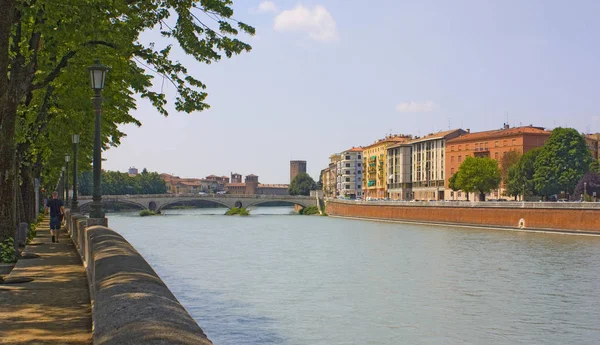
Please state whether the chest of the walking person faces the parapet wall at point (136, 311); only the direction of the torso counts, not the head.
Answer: no

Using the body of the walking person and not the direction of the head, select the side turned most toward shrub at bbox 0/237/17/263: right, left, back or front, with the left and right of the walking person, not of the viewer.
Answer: back

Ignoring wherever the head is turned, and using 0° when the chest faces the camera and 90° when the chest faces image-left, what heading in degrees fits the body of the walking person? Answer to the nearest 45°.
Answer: approximately 180°
